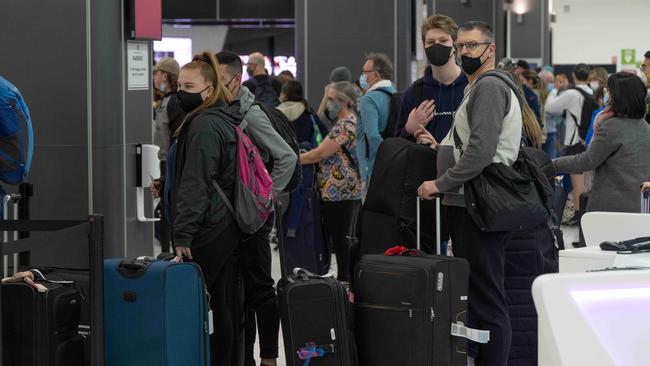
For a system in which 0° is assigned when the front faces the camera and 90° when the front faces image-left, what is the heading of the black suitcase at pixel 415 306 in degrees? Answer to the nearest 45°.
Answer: approximately 45°

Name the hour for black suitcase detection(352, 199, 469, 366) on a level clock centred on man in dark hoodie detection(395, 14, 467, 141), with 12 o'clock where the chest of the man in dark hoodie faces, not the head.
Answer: The black suitcase is roughly at 12 o'clock from the man in dark hoodie.

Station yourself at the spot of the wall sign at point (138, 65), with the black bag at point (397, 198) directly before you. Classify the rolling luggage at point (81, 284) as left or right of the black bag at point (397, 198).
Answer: right

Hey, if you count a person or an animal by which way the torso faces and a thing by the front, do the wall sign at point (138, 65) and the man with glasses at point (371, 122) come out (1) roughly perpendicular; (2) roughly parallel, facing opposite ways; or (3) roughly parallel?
roughly perpendicular

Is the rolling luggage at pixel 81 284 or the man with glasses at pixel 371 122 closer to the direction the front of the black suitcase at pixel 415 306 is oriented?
the rolling luggage

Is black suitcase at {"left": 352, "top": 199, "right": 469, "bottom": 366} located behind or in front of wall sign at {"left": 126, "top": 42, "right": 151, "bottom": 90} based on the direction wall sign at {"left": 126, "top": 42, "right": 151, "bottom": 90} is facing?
in front

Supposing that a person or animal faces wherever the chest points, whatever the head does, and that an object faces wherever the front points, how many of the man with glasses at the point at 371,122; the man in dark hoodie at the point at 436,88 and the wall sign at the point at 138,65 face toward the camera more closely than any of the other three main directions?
2

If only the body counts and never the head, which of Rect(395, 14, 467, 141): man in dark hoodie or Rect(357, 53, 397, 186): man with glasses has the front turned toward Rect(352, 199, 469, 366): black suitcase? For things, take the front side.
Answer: Rect(395, 14, 467, 141): man in dark hoodie

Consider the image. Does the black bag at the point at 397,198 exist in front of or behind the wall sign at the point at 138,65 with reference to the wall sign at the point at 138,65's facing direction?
in front

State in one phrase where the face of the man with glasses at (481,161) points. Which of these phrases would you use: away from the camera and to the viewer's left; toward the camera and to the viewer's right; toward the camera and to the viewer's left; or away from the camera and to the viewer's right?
toward the camera and to the viewer's left
